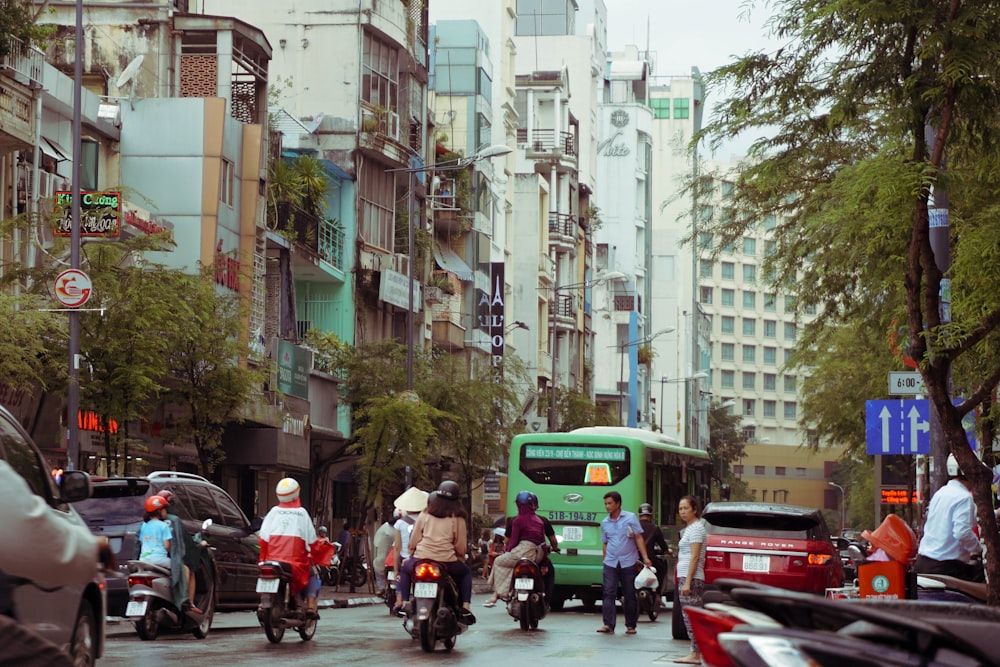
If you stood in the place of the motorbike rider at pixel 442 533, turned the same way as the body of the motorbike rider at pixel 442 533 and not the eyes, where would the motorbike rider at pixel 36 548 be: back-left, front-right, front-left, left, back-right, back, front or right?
back

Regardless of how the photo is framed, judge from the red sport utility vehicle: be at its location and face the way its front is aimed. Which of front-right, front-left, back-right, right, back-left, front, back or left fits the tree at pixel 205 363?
front-left

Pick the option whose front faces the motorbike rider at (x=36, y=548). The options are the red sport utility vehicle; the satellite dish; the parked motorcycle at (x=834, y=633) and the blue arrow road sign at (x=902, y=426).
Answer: the blue arrow road sign

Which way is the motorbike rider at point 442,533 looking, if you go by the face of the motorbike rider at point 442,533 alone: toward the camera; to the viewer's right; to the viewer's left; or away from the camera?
away from the camera

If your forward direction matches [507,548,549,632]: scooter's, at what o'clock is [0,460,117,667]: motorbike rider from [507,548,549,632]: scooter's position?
The motorbike rider is roughly at 6 o'clock from the scooter.

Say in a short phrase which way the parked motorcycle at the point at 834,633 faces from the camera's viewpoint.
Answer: facing to the right of the viewer

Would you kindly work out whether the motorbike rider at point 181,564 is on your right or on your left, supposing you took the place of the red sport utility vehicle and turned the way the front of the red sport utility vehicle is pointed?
on your left

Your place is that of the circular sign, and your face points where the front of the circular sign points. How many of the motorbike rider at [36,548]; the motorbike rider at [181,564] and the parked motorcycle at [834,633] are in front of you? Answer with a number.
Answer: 3

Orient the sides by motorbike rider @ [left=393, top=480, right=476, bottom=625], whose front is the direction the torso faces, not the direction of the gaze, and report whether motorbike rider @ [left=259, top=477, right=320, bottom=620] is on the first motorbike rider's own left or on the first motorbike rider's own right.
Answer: on the first motorbike rider's own left

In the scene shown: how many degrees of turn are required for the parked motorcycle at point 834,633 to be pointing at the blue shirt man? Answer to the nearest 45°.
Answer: approximately 90° to its left

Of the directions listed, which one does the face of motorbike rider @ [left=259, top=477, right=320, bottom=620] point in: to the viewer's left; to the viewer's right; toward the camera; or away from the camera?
away from the camera

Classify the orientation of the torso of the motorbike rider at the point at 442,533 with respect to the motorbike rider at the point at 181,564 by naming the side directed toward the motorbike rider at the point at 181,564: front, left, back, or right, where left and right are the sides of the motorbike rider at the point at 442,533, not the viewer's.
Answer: left
